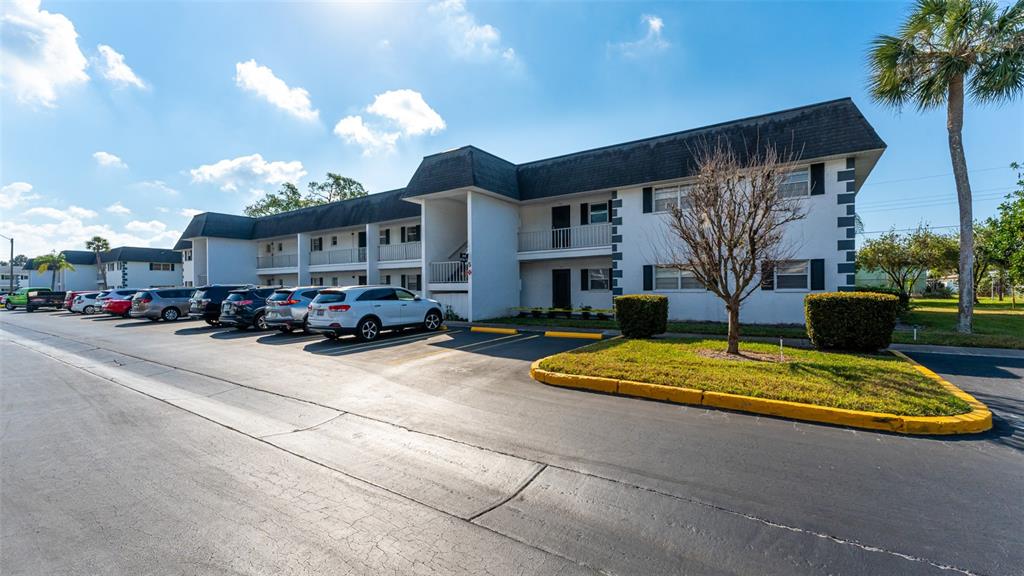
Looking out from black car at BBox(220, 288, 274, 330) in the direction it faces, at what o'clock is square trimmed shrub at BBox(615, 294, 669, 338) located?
The square trimmed shrub is roughly at 3 o'clock from the black car.

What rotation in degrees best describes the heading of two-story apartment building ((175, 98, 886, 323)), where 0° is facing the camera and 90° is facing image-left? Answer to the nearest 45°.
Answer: approximately 45°

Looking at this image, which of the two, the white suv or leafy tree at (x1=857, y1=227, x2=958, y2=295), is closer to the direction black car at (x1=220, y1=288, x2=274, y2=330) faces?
the leafy tree

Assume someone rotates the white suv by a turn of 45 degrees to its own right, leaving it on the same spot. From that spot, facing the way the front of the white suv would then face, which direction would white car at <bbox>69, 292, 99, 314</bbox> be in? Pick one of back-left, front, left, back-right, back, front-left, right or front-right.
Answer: back-left

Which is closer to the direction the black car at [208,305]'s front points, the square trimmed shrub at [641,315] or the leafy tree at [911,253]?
the leafy tree

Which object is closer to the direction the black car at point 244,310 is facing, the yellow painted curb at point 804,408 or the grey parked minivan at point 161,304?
the grey parked minivan

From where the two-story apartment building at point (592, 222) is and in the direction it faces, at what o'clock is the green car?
The green car is roughly at 2 o'clock from the two-story apartment building.

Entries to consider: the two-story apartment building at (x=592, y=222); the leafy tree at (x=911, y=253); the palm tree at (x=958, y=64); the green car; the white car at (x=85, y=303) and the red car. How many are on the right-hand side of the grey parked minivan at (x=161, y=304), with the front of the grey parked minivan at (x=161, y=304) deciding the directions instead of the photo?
3

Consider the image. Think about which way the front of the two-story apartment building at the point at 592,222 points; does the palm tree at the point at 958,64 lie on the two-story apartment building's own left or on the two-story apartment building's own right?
on the two-story apartment building's own left

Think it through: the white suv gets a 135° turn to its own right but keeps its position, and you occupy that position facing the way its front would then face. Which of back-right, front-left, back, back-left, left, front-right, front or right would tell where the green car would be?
back-right

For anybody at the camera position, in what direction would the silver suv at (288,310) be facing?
facing away from the viewer and to the right of the viewer

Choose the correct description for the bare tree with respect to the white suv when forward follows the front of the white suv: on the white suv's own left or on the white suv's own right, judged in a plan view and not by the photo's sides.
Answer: on the white suv's own right
